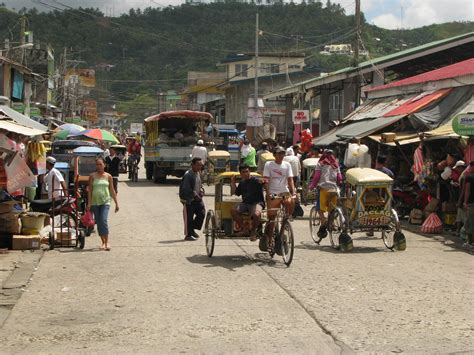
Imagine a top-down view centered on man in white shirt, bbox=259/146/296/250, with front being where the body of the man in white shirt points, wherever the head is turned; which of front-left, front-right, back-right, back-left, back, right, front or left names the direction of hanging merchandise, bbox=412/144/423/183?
back-left

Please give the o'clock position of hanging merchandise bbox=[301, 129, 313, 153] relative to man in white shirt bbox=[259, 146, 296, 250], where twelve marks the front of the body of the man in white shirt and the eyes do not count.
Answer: The hanging merchandise is roughly at 6 o'clock from the man in white shirt.

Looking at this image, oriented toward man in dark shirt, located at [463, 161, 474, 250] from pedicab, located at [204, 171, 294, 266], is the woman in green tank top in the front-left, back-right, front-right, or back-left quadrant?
back-left

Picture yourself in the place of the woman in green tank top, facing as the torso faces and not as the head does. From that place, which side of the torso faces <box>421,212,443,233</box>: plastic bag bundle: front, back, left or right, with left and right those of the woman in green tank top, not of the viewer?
left

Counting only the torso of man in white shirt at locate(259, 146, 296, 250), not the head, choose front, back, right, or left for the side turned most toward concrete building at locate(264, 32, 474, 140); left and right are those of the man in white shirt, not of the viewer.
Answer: back

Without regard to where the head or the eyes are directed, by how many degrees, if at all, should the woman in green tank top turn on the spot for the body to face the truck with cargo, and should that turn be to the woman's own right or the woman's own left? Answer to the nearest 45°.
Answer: approximately 180°

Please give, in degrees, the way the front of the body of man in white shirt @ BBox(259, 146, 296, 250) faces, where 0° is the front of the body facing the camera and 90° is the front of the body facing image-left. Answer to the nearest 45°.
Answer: approximately 0°
